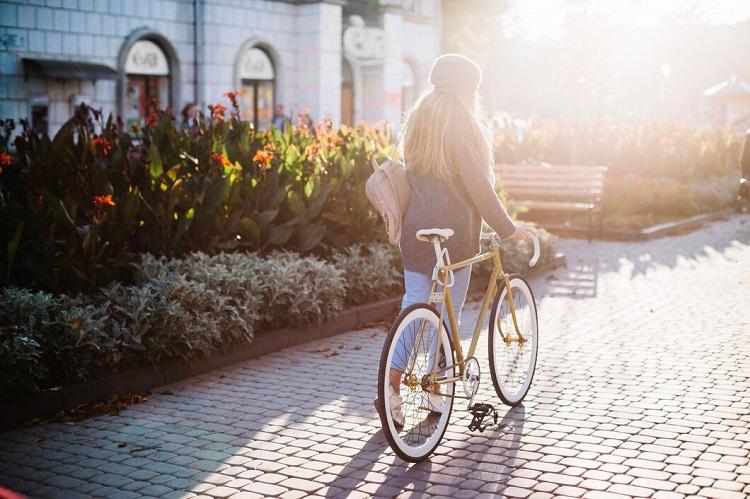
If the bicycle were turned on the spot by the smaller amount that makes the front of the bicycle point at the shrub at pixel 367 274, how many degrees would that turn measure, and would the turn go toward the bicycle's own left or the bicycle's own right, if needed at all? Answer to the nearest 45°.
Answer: approximately 45° to the bicycle's own left

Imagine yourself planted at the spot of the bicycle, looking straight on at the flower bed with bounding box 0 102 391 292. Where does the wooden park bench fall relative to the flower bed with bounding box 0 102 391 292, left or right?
right

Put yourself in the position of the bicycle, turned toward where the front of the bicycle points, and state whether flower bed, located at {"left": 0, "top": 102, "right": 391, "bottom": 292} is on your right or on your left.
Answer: on your left

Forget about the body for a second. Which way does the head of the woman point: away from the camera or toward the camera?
away from the camera

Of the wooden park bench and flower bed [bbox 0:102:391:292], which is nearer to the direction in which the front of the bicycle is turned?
the wooden park bench

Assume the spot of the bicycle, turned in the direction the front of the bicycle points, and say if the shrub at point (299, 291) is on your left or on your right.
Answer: on your left

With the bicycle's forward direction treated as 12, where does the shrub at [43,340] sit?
The shrub is roughly at 8 o'clock from the bicycle.

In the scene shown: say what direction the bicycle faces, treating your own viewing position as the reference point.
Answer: facing away from the viewer and to the right of the viewer
